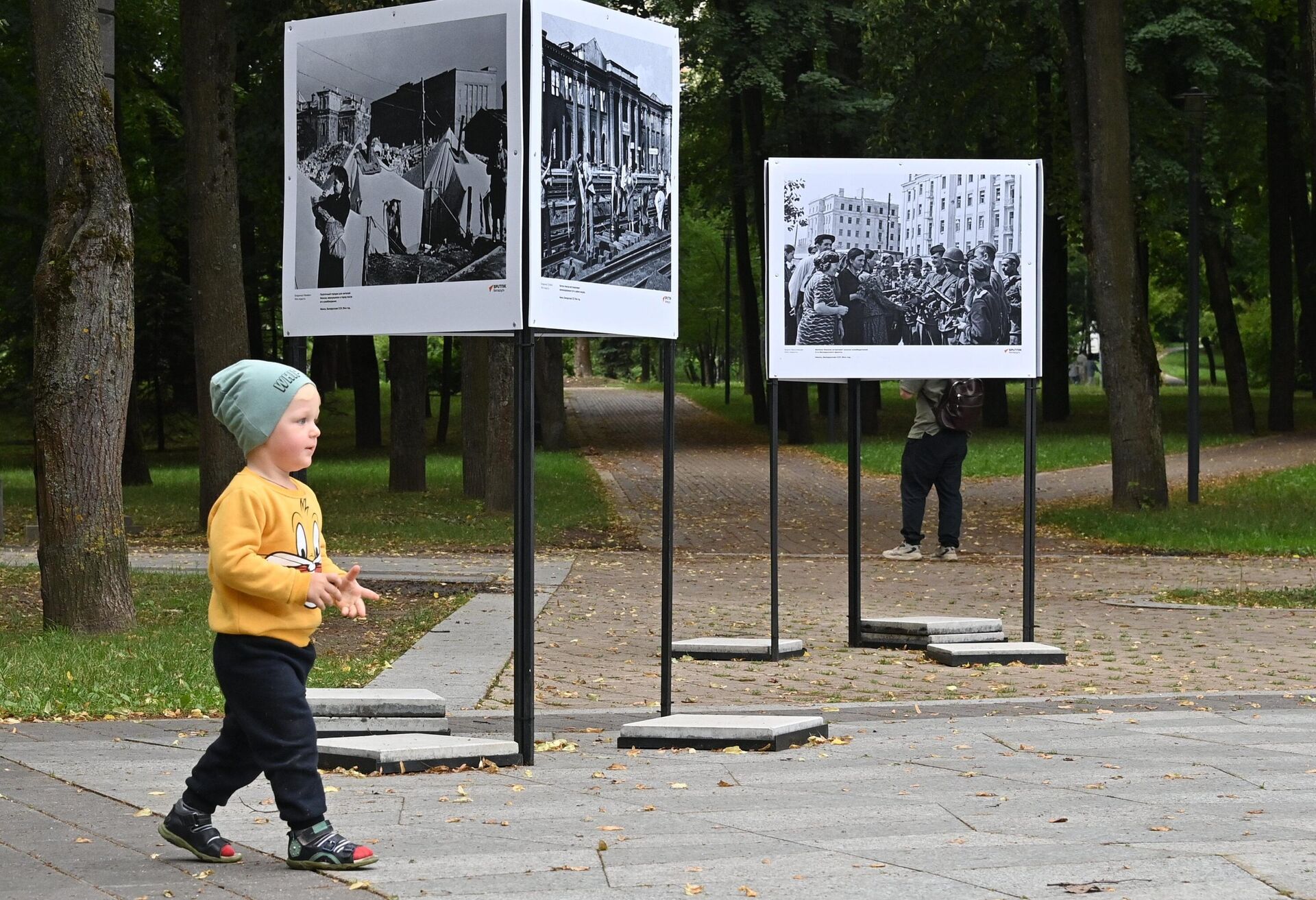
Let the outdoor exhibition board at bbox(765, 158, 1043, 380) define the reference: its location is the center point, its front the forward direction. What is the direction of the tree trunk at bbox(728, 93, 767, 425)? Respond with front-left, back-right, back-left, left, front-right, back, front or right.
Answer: back

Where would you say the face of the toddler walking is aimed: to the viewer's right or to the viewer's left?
to the viewer's right

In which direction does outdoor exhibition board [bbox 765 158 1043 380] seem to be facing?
toward the camera

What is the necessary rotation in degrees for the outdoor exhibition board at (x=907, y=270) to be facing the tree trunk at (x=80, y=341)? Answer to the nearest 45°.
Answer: approximately 90° to its right

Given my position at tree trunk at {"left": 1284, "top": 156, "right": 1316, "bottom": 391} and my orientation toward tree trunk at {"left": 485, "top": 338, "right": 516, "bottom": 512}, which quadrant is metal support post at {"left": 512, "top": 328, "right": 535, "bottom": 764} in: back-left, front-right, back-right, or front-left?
front-left

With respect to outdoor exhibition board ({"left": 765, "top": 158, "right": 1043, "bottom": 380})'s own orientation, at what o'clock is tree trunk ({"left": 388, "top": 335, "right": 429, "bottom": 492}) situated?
The tree trunk is roughly at 5 o'clock from the outdoor exhibition board.

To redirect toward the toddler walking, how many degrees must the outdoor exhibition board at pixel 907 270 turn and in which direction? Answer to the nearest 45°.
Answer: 0° — it already faces them

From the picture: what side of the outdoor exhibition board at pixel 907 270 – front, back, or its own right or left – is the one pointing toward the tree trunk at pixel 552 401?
back

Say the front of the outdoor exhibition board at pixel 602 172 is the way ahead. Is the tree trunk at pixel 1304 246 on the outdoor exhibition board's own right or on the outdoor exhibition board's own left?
on the outdoor exhibition board's own left

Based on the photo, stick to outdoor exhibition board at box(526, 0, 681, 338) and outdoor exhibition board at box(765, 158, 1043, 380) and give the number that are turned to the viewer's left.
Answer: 0

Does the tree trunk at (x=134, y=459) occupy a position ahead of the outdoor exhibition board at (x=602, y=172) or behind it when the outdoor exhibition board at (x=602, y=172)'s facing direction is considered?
behind

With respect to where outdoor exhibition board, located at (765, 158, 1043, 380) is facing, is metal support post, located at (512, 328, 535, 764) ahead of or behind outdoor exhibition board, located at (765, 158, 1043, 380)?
ahead

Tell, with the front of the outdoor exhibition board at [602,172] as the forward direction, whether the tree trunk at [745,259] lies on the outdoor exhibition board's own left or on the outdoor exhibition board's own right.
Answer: on the outdoor exhibition board's own left

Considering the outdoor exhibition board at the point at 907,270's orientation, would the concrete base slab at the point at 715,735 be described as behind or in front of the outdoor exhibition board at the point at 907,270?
in front

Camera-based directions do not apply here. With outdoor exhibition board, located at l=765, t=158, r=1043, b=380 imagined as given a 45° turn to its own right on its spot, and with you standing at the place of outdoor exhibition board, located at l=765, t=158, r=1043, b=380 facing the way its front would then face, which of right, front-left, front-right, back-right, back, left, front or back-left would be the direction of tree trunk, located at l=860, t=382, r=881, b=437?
back-right

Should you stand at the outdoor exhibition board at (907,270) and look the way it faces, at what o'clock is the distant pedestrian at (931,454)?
The distant pedestrian is roughly at 6 o'clock from the outdoor exhibition board.

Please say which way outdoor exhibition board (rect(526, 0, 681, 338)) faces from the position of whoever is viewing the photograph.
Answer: facing the viewer and to the right of the viewer
